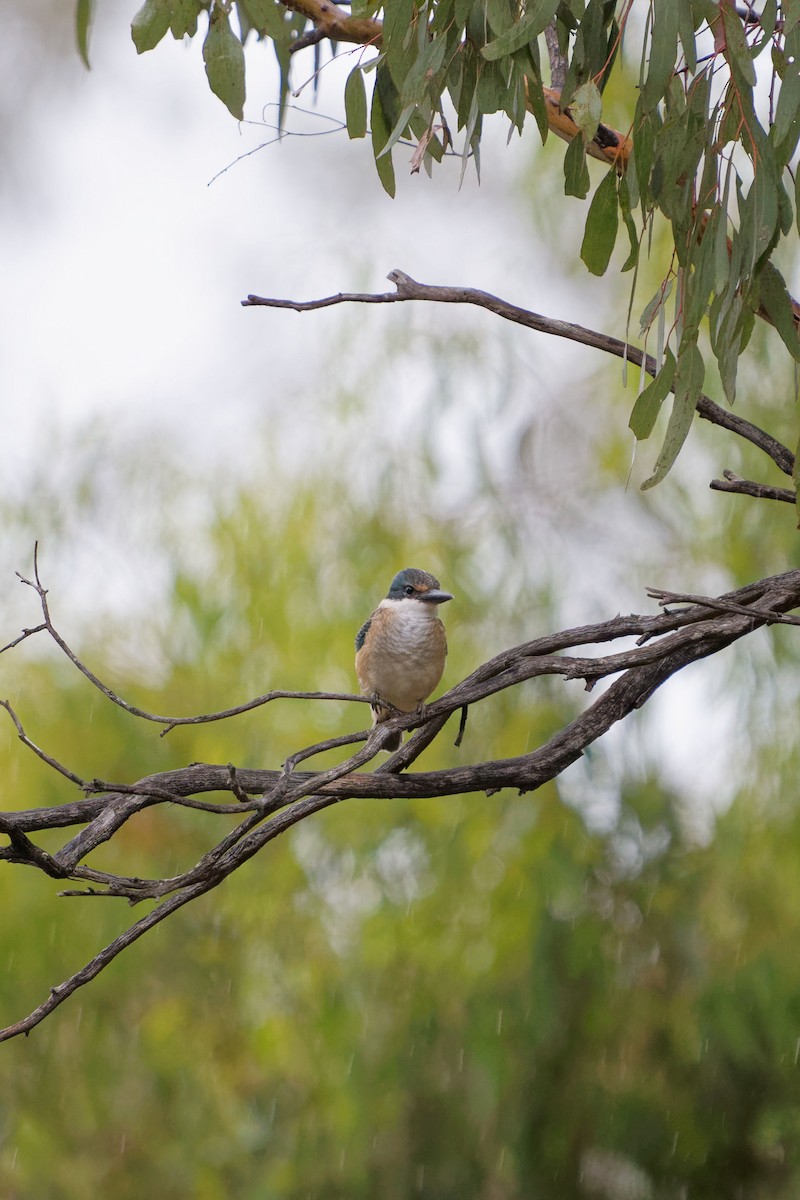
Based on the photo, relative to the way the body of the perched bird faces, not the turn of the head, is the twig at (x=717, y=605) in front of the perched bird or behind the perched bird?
in front

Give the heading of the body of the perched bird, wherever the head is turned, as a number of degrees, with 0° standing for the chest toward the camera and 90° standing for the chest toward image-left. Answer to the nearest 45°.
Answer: approximately 315°

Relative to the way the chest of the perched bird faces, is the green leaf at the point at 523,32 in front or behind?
in front
